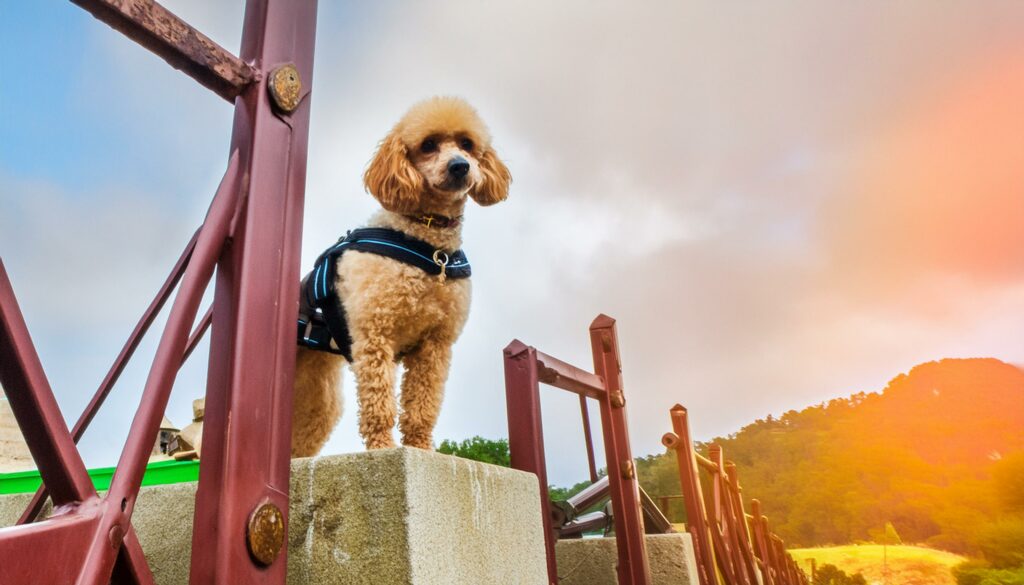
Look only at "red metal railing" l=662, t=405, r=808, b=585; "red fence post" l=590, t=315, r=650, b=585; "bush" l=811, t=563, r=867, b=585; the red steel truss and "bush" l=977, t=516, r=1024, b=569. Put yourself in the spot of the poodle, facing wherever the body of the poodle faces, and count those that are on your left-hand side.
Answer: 4

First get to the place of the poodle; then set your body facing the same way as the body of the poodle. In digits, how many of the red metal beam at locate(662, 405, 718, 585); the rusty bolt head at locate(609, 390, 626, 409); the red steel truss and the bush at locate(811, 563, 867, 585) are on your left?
3

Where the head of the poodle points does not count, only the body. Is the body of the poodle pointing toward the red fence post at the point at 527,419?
no

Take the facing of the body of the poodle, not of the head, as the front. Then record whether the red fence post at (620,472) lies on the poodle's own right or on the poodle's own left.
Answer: on the poodle's own left

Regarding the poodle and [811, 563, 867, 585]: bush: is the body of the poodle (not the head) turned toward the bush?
no

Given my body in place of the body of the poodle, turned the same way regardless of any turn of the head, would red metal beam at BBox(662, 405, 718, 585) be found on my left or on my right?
on my left

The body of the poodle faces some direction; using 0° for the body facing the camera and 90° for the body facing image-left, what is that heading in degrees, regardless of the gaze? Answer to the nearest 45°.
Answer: approximately 315°

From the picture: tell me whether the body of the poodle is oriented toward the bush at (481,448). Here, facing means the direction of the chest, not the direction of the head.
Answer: no

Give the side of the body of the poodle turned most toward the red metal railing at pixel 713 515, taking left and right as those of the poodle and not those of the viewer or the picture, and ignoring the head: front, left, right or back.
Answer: left

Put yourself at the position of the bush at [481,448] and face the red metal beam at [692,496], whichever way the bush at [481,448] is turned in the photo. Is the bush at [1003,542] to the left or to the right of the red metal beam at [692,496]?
left

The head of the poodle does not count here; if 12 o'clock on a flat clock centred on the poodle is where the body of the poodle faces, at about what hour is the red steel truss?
The red steel truss is roughly at 2 o'clock from the poodle.

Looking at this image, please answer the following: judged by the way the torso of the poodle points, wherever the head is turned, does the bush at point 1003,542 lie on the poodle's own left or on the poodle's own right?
on the poodle's own left

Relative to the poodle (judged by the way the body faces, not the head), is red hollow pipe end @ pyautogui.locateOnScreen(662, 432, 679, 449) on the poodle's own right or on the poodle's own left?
on the poodle's own left
